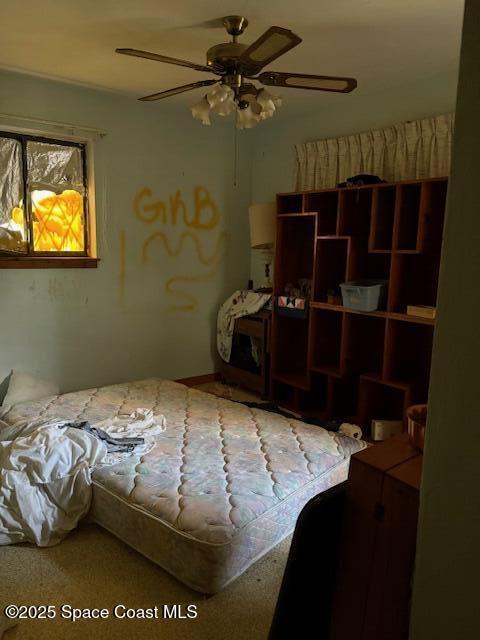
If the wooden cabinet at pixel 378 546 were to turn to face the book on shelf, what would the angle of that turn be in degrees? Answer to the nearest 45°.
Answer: approximately 135° to its right

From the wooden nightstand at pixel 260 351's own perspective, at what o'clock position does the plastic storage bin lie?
The plastic storage bin is roughly at 9 o'clock from the wooden nightstand.

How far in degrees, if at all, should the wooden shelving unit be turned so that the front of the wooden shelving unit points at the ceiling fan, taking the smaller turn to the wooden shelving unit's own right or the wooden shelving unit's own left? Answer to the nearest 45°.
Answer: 0° — it already faces it

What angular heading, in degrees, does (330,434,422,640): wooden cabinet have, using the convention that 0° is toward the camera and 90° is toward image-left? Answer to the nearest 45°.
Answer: approximately 45°

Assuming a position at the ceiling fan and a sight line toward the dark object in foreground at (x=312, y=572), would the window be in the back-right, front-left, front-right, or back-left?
back-right

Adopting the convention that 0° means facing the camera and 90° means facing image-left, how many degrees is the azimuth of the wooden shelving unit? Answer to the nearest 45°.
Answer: approximately 45°

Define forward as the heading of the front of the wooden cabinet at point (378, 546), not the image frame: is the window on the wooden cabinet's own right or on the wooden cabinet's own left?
on the wooden cabinet's own right
